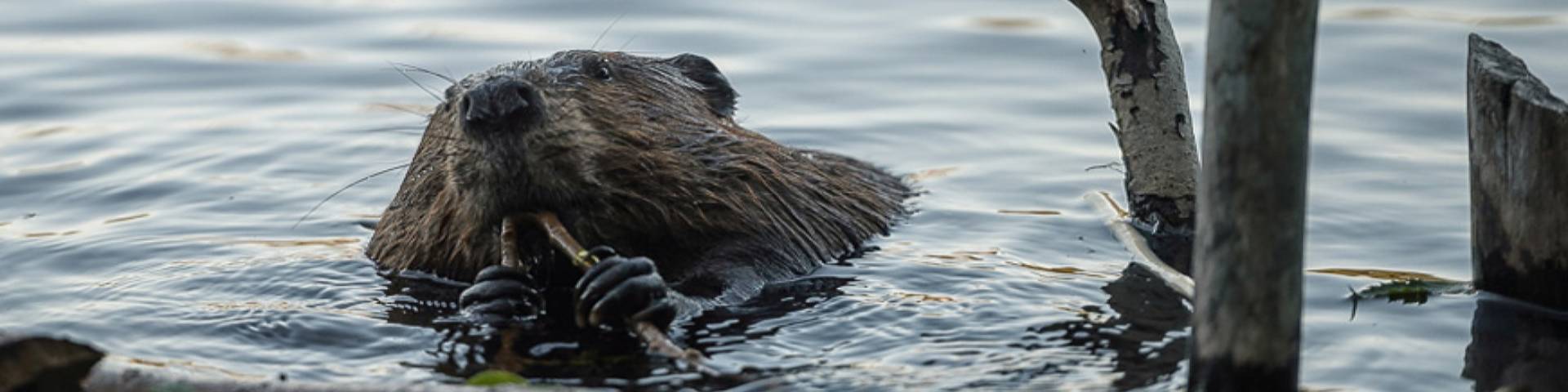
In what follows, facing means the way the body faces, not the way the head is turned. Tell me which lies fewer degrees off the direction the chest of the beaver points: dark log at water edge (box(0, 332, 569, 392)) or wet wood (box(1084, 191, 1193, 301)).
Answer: the dark log at water edge

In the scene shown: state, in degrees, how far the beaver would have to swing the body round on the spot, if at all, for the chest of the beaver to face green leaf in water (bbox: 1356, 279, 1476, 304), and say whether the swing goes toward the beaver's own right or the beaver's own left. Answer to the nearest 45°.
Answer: approximately 135° to the beaver's own left

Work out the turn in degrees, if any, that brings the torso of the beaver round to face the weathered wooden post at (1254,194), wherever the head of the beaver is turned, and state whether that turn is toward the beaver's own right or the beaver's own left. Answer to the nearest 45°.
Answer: approximately 90° to the beaver's own left

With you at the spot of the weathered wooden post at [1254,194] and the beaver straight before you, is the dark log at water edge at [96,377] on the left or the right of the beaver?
left

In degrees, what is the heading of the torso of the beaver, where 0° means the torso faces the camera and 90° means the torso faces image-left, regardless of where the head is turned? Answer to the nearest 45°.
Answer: approximately 45°

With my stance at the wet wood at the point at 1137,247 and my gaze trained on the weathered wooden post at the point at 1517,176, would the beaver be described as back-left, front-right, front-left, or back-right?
back-right

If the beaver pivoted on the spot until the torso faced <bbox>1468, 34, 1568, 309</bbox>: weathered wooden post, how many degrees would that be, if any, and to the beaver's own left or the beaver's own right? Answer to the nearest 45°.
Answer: approximately 135° to the beaver's own left

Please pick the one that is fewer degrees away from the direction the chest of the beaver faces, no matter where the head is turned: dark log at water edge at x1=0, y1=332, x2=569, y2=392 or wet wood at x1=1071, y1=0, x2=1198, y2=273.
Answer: the dark log at water edge

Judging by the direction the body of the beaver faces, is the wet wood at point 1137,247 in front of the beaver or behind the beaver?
behind
